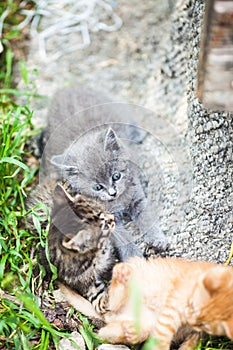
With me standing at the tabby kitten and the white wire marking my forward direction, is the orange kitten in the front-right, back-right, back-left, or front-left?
back-right

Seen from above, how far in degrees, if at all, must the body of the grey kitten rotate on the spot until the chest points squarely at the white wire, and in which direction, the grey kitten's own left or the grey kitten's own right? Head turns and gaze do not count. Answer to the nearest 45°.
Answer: approximately 135° to the grey kitten's own left

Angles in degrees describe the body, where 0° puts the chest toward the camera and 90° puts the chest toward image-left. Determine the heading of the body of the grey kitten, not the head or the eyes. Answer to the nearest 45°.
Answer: approximately 315°

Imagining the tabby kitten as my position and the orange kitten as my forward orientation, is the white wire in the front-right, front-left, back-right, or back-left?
back-left

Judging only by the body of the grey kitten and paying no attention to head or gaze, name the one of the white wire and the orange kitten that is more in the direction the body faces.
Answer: the orange kitten
